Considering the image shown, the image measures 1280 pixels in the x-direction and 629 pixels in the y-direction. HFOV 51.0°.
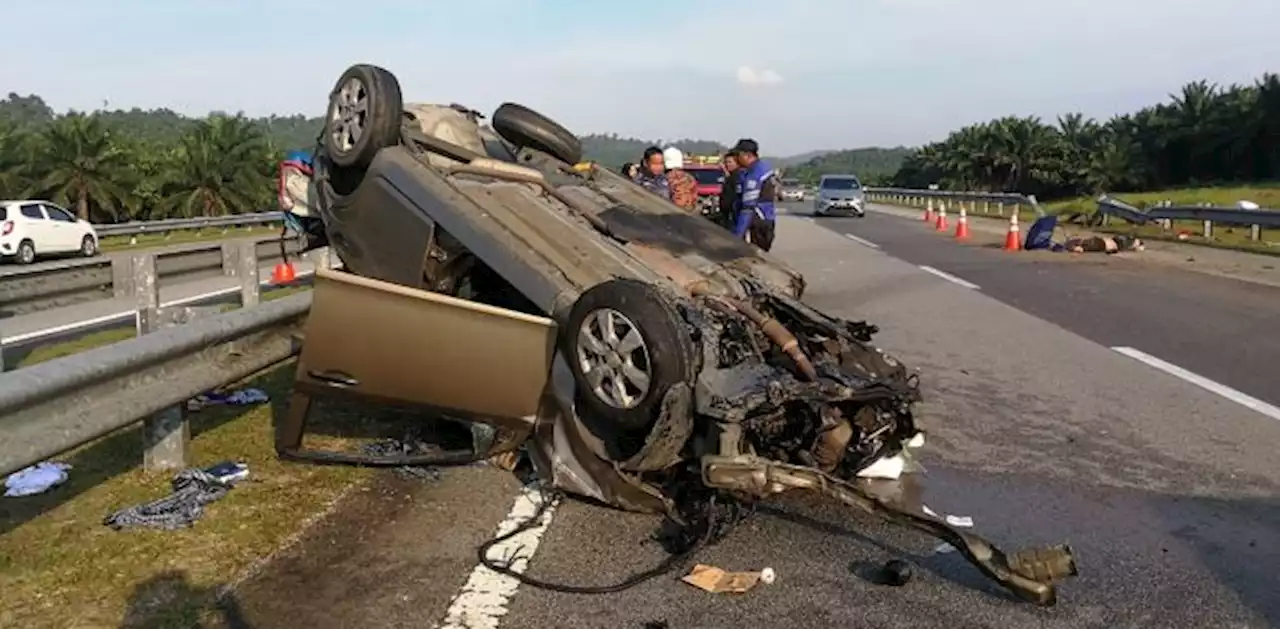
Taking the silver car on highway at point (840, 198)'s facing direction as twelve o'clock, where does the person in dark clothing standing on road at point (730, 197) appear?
The person in dark clothing standing on road is roughly at 12 o'clock from the silver car on highway.

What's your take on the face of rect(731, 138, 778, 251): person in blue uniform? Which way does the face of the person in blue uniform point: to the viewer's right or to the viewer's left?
to the viewer's left

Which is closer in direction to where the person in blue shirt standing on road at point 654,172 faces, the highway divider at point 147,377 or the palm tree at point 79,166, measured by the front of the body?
the highway divider

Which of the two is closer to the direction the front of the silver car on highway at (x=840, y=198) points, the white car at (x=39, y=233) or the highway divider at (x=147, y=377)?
the highway divider

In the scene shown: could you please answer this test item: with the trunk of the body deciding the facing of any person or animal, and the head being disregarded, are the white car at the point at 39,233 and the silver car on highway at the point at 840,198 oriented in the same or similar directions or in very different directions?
very different directions

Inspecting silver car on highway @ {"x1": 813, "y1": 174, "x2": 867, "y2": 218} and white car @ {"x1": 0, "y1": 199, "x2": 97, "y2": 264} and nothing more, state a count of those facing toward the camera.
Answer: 1

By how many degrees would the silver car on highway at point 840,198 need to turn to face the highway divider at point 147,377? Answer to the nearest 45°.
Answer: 0° — it already faces it

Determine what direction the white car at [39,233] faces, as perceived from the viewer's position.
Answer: facing away from the viewer and to the right of the viewer
